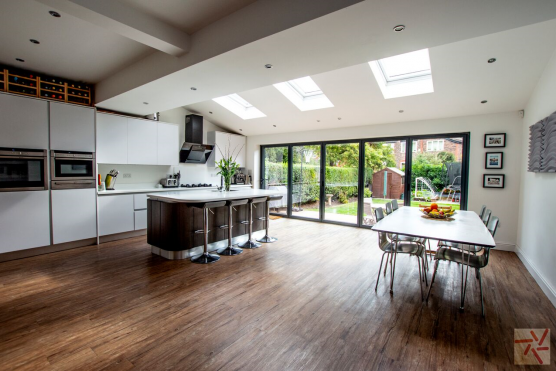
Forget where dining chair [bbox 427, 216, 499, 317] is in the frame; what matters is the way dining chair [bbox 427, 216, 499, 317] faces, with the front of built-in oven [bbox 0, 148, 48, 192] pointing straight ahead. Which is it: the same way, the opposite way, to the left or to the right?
the opposite way

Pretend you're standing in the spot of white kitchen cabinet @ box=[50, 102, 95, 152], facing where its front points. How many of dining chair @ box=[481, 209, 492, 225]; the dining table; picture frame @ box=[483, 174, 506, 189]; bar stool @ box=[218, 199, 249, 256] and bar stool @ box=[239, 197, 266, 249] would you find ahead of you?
5

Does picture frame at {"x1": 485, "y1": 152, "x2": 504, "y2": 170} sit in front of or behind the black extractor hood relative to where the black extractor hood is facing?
in front

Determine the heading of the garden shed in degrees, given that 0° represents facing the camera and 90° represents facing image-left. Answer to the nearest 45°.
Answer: approximately 0°

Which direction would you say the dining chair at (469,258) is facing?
to the viewer's left

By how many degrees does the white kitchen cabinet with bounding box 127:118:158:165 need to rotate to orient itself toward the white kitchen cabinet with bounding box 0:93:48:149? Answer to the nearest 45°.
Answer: approximately 90° to its right

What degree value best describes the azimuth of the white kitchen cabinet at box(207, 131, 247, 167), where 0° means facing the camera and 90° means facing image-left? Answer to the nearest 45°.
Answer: approximately 315°

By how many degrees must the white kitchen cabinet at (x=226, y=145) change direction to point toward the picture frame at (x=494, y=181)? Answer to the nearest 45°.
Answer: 0° — it already faces it

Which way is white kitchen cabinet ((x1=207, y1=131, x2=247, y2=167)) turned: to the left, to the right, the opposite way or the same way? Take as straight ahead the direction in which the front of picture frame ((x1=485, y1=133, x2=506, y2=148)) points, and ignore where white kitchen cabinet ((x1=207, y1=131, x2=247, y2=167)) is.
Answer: to the left

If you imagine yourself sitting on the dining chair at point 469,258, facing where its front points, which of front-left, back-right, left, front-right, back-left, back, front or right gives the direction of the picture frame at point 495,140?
right

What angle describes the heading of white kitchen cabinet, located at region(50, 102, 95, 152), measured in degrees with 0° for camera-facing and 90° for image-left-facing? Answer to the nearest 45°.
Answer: approximately 315°

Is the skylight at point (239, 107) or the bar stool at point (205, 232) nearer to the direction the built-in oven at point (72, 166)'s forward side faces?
the bar stool
